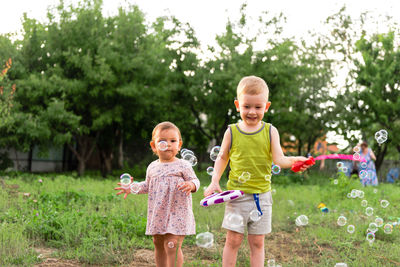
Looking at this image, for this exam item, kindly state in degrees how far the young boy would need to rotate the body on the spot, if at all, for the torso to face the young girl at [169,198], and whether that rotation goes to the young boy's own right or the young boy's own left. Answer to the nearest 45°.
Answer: approximately 90° to the young boy's own right

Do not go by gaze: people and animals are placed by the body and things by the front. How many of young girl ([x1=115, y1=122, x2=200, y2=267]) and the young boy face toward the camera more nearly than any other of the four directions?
2

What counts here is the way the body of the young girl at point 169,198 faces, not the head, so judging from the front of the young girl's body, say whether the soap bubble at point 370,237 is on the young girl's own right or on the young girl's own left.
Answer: on the young girl's own left

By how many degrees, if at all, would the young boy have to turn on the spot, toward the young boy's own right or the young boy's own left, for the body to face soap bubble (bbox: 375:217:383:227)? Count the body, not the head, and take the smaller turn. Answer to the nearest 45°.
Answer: approximately 135° to the young boy's own left

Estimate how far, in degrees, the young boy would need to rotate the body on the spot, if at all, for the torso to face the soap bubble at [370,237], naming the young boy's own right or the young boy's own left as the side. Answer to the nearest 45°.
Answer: approximately 135° to the young boy's own left
